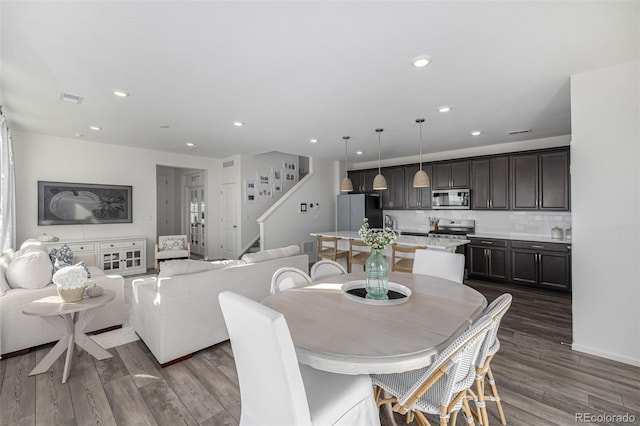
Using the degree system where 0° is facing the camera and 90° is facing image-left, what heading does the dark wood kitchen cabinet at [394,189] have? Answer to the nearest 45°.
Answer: approximately 45°

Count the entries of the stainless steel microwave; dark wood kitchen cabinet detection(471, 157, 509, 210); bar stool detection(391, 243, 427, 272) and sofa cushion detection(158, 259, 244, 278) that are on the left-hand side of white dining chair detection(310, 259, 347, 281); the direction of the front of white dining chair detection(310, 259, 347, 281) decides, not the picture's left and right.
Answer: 3

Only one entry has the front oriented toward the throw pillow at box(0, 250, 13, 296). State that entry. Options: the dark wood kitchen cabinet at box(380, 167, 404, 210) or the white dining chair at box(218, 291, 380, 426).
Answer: the dark wood kitchen cabinet

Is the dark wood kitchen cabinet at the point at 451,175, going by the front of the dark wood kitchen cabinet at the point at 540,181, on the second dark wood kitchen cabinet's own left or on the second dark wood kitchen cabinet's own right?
on the second dark wood kitchen cabinet's own right

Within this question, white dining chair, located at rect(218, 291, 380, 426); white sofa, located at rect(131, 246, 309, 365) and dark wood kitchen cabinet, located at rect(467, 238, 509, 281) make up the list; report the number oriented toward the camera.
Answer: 1

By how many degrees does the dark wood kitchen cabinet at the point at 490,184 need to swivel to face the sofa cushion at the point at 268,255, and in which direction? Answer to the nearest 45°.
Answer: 0° — it already faces it

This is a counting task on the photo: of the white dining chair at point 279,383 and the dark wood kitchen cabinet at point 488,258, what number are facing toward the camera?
1

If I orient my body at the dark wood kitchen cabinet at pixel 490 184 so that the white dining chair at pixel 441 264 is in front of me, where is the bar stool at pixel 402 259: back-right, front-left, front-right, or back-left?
front-right

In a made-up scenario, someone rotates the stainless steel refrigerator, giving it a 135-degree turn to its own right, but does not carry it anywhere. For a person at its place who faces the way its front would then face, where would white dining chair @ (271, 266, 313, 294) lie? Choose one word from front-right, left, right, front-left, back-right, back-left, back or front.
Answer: back

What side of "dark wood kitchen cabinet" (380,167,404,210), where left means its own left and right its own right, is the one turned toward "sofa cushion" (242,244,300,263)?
front

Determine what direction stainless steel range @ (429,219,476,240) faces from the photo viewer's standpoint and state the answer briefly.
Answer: facing the viewer and to the left of the viewer

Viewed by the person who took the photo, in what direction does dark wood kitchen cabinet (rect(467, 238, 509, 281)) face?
facing the viewer

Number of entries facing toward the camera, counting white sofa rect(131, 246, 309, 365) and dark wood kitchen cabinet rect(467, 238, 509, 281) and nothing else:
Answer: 1

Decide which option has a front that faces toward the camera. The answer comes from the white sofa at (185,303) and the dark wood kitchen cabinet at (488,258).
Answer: the dark wood kitchen cabinet

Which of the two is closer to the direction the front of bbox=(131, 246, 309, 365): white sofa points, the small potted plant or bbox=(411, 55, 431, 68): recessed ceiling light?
the small potted plant

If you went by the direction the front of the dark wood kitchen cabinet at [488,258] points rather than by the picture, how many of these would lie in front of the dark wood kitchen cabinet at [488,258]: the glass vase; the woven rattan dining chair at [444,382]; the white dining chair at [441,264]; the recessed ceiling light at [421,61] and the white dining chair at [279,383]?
5

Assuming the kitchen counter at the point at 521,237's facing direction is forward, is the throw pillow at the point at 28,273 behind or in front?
in front
